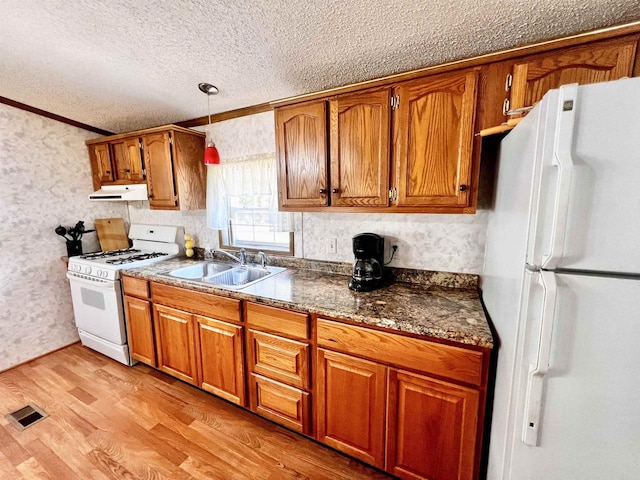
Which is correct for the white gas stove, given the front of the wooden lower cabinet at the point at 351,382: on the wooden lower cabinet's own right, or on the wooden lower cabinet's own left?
on the wooden lower cabinet's own right

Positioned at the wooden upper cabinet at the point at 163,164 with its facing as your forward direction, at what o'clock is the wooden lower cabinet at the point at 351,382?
The wooden lower cabinet is roughly at 10 o'clock from the wooden upper cabinet.

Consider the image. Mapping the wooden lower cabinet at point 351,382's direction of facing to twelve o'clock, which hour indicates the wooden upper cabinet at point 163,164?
The wooden upper cabinet is roughly at 3 o'clock from the wooden lower cabinet.

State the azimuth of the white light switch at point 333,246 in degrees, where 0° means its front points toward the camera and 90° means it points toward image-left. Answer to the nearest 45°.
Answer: approximately 45°

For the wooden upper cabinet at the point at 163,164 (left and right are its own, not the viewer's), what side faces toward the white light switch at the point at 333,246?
left

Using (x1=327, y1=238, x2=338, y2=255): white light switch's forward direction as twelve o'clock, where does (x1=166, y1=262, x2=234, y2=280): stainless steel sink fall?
The stainless steel sink is roughly at 2 o'clock from the white light switch.

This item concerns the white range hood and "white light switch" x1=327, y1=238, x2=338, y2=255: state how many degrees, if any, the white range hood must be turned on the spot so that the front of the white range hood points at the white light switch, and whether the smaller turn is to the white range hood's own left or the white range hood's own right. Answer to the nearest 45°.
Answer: approximately 90° to the white range hood's own left

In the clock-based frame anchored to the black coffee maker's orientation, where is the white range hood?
The white range hood is roughly at 2 o'clock from the black coffee maker.

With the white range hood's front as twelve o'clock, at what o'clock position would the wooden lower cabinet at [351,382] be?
The wooden lower cabinet is roughly at 10 o'clock from the white range hood.

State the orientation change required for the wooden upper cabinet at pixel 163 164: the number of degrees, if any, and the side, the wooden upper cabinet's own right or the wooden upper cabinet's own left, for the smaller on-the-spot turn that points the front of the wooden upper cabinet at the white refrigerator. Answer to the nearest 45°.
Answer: approximately 45° to the wooden upper cabinet's own left

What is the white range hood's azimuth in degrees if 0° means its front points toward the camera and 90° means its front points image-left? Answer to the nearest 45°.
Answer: approximately 45°

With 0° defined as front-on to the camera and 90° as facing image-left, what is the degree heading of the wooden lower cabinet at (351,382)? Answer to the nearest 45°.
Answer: approximately 45°

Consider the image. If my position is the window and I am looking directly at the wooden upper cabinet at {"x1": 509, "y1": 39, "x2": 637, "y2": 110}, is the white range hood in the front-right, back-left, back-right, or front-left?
back-right
